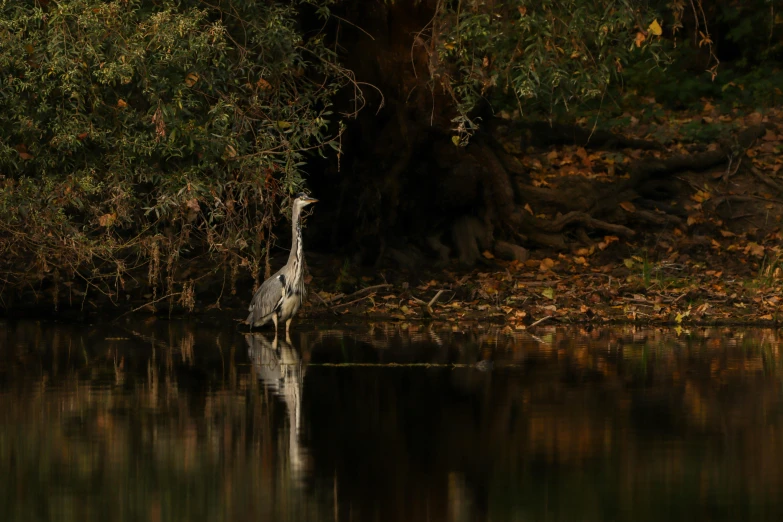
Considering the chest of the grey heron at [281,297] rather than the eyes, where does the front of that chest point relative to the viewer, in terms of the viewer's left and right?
facing the viewer and to the right of the viewer
